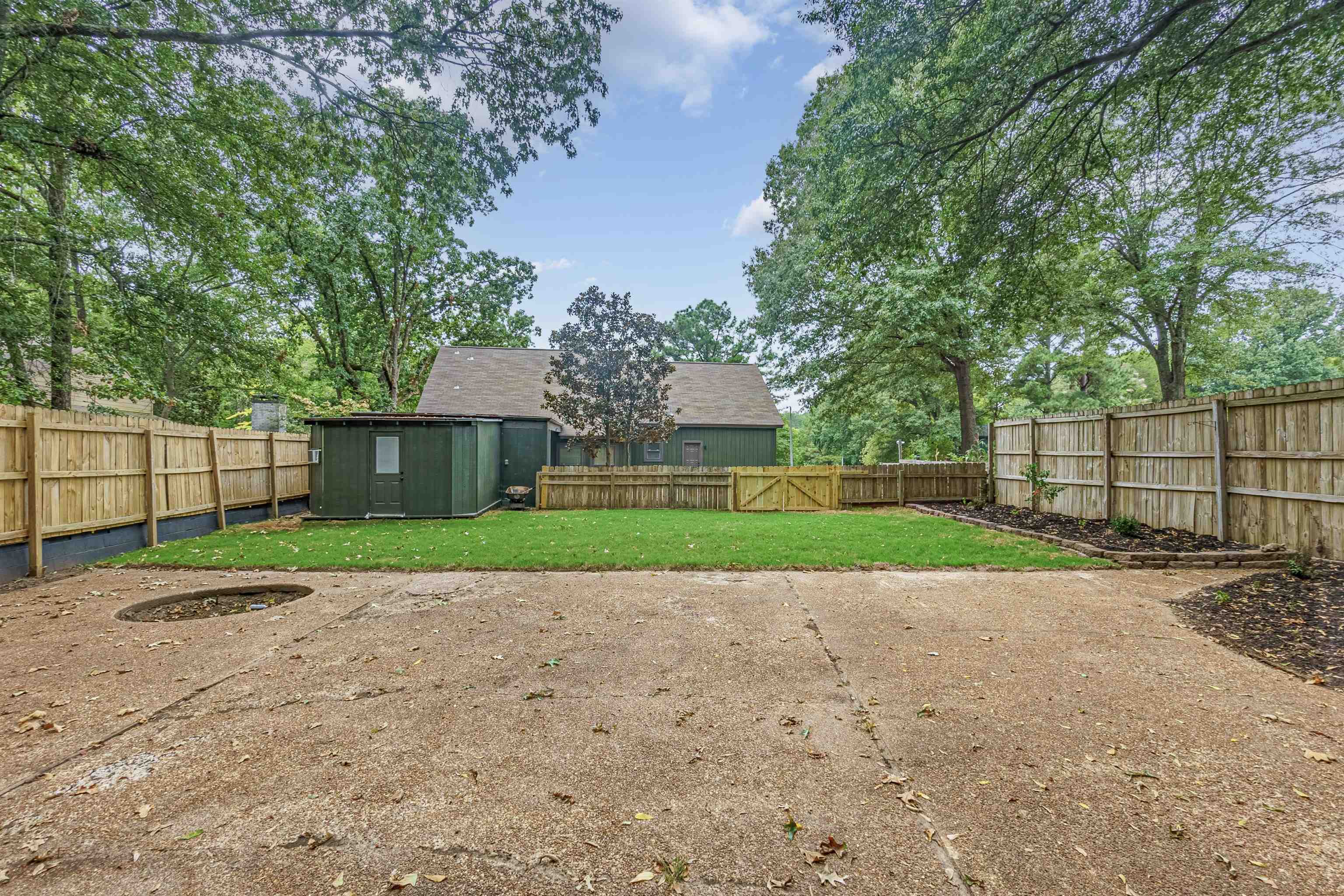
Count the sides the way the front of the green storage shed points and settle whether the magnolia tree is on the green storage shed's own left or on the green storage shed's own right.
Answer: on the green storage shed's own left

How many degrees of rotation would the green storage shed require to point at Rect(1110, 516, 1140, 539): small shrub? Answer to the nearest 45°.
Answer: approximately 45° to its left

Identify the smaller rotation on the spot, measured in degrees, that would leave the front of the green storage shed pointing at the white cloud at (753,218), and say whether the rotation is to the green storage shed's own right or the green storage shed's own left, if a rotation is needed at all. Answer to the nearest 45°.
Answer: approximately 135° to the green storage shed's own left

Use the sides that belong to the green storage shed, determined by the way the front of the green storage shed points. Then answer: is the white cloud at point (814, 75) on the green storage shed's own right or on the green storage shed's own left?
on the green storage shed's own left

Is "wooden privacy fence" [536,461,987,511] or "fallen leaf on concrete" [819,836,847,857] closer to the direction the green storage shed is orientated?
the fallen leaf on concrete

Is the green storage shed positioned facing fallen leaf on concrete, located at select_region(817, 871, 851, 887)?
yes

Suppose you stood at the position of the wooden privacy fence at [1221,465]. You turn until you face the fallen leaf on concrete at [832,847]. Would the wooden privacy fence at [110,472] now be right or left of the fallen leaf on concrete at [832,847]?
right

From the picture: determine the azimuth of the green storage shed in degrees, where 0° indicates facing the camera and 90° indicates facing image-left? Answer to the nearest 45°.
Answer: approximately 0°

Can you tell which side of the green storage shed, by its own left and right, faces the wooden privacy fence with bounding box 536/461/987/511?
left

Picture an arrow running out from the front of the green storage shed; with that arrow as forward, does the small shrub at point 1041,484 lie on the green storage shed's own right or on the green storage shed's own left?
on the green storage shed's own left

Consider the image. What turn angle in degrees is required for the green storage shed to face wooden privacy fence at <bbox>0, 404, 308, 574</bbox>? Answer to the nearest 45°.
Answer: approximately 45° to its right
